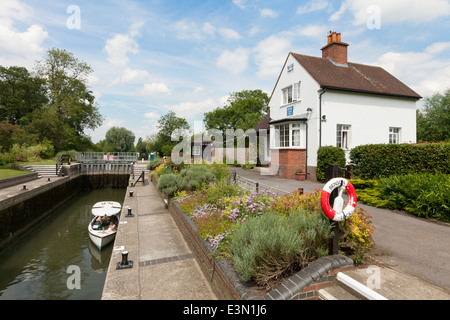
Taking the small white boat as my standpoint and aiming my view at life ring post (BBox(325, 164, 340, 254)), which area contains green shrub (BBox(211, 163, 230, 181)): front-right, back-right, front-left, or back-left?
front-left

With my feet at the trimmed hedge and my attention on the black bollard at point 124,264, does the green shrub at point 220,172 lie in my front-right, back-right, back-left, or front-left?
front-right

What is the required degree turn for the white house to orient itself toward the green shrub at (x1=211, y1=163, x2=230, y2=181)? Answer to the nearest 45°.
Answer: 0° — it already faces it

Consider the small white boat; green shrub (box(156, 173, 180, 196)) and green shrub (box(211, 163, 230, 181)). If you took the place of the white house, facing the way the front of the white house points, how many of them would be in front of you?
3

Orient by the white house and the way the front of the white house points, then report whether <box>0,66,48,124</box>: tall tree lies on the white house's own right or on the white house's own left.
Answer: on the white house's own right

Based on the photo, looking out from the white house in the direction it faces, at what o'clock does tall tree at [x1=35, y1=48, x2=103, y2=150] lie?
The tall tree is roughly at 2 o'clock from the white house.

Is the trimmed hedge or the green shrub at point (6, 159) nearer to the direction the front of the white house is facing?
the green shrub

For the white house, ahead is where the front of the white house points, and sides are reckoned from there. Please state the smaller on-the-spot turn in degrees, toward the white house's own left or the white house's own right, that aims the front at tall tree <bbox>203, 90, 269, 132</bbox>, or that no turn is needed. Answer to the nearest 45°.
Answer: approximately 90° to the white house's own right

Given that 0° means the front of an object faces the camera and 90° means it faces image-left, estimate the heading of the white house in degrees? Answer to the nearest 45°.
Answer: approximately 45°

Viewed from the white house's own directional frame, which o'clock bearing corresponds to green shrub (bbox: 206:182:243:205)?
The green shrub is roughly at 11 o'clock from the white house.

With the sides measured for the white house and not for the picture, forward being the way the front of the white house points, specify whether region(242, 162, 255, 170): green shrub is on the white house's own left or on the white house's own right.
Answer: on the white house's own right

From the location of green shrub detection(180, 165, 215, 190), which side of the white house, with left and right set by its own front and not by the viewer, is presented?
front
